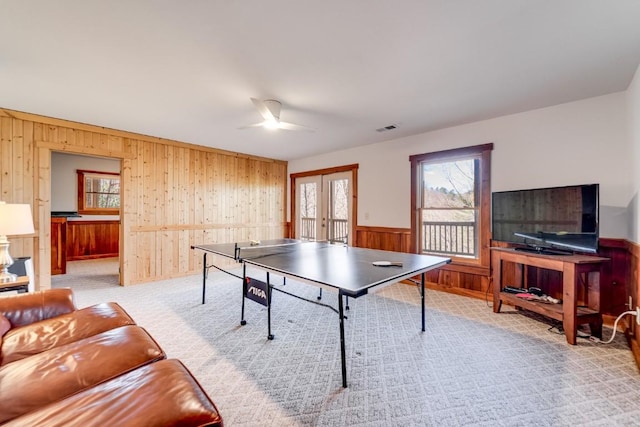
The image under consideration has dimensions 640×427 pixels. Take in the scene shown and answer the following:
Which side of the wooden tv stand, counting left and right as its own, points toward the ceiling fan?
front

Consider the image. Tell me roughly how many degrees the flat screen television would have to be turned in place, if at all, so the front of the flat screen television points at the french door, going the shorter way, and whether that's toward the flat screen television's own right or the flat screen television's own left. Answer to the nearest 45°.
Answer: approximately 45° to the flat screen television's own right

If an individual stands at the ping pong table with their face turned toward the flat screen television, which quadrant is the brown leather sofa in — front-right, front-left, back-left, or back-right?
back-right

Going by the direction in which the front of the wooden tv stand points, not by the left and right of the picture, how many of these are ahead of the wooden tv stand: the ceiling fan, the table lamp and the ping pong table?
3

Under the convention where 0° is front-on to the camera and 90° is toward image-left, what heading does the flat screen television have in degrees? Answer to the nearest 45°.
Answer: approximately 45°

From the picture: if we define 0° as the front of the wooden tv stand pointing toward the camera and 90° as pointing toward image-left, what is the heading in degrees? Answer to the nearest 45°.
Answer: approximately 45°

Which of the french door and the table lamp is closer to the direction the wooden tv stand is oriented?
the table lamp

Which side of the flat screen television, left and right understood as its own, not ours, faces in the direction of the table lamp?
front

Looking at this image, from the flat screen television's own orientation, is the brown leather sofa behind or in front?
in front

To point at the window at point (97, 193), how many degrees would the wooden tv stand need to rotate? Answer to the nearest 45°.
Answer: approximately 45° to its right

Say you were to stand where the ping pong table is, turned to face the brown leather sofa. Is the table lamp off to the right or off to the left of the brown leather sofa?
right
